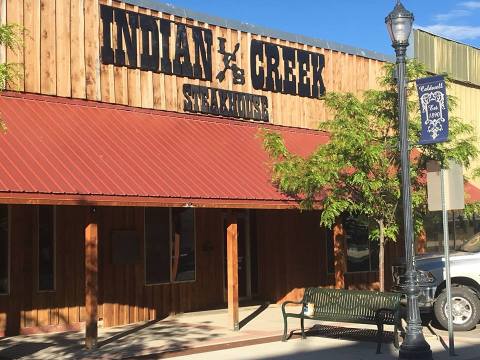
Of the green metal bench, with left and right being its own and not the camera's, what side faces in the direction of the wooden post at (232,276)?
right

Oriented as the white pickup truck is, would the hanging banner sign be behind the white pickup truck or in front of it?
in front

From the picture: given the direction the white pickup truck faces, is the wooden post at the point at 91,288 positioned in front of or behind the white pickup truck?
in front

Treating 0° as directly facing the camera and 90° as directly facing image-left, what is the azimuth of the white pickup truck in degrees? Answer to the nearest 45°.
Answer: approximately 45°

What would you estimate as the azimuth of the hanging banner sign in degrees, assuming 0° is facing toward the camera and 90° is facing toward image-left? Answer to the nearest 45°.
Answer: approximately 0°

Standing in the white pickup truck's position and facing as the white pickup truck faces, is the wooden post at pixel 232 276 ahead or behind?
ahead

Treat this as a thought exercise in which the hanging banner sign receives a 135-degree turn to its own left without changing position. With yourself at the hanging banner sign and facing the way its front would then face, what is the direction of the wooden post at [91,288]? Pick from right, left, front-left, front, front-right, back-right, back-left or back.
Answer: back-left
